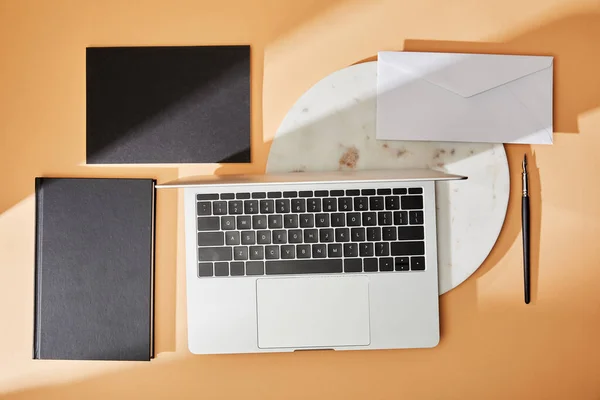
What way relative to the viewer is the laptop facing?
toward the camera
